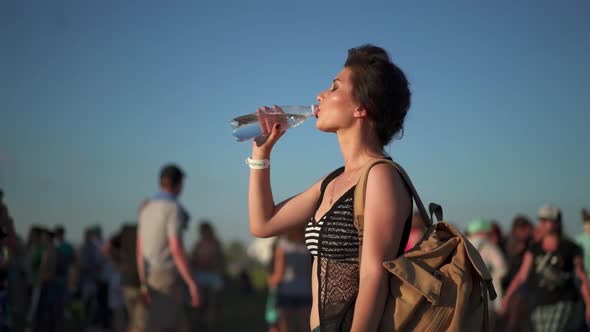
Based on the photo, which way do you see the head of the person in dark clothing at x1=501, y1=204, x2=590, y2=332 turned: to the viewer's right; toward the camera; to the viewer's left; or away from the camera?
toward the camera

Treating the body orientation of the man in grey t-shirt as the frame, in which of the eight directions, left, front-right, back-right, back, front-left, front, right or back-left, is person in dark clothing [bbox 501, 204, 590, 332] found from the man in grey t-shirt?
front-right

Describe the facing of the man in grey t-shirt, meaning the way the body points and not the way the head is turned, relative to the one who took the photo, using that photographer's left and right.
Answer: facing away from the viewer and to the right of the viewer
